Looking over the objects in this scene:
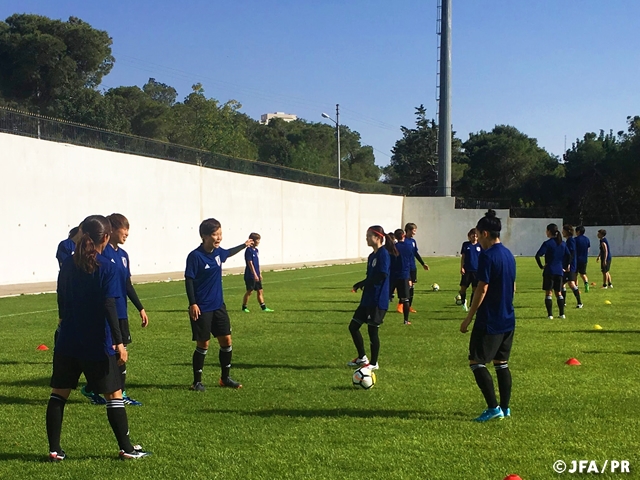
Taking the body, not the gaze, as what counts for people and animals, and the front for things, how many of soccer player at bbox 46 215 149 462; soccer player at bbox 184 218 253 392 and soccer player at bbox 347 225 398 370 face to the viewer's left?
1

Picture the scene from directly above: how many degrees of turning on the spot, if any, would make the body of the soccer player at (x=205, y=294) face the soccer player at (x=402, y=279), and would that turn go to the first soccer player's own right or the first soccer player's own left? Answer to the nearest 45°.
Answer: approximately 90° to the first soccer player's own left

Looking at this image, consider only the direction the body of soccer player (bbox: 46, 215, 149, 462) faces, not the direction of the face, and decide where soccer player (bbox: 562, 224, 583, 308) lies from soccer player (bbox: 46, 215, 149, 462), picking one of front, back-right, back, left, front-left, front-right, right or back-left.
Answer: front

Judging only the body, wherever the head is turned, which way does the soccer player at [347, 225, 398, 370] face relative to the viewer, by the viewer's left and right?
facing to the left of the viewer

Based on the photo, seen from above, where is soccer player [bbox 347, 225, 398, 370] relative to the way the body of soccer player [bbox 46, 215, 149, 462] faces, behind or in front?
in front

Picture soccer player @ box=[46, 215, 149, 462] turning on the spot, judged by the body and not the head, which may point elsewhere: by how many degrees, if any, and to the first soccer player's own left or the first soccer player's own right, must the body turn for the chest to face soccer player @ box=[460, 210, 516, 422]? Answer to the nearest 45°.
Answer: approximately 45° to the first soccer player's own right

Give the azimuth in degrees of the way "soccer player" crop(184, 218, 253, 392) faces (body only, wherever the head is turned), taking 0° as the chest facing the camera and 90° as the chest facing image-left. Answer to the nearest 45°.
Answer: approximately 315°

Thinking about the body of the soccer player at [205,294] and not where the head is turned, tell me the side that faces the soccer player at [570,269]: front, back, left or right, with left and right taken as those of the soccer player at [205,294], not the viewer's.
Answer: left

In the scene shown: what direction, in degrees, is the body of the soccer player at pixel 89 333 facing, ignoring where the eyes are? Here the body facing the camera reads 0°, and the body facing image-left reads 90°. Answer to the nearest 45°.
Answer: approximately 225°

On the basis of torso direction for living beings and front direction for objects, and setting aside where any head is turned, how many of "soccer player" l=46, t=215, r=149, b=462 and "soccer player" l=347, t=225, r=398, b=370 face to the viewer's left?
1

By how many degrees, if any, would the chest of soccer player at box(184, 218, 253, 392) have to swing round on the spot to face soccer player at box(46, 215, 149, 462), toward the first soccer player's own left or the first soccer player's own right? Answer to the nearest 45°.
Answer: approximately 45° to the first soccer player's own right

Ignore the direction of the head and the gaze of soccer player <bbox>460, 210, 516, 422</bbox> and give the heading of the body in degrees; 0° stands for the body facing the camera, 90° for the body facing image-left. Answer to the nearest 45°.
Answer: approximately 135°

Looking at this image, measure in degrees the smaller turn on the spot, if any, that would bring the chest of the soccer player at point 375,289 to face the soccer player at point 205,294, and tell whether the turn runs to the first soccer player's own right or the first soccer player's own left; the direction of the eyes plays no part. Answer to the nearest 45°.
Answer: approximately 45° to the first soccer player's own left

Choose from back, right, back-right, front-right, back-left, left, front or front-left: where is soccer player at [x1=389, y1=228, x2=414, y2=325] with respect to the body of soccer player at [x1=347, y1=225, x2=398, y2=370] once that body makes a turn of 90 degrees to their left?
back

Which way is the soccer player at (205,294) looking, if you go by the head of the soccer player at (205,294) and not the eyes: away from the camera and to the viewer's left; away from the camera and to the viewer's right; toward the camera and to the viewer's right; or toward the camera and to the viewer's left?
toward the camera and to the viewer's right
